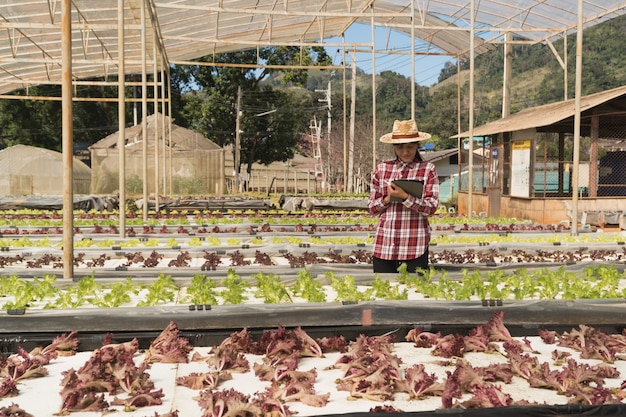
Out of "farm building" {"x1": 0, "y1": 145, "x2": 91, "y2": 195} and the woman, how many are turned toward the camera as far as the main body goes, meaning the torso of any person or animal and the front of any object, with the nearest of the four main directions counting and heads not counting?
2

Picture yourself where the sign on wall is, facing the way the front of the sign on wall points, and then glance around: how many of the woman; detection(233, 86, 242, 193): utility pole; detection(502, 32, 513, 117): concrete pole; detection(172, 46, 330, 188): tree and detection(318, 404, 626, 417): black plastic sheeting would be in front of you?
2

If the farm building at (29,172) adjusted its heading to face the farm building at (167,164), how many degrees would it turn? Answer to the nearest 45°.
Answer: approximately 45° to its left

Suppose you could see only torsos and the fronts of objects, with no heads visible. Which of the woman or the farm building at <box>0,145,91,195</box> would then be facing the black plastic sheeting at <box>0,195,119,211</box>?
the farm building

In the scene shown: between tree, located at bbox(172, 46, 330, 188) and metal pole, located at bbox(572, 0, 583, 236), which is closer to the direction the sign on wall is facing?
the metal pole

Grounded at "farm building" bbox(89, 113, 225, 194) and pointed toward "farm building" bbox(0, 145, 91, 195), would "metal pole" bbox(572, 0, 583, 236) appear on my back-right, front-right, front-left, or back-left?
back-left
